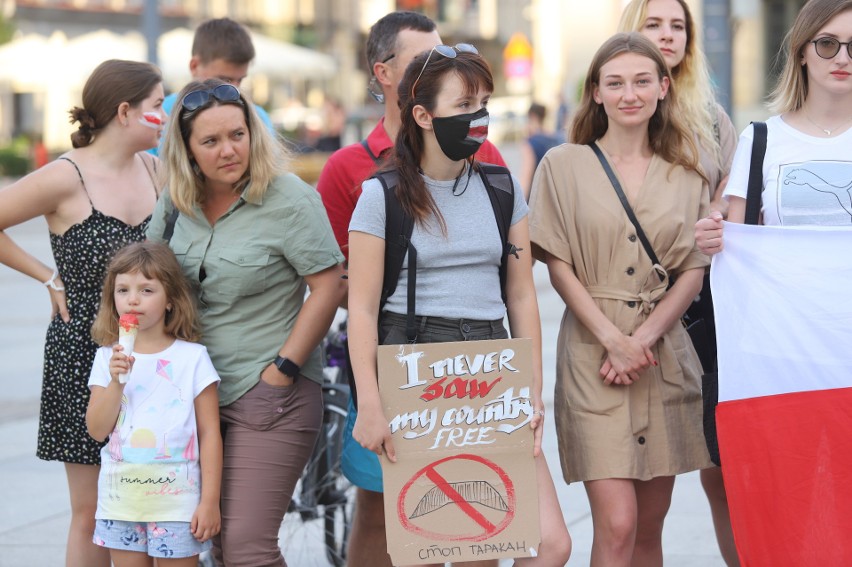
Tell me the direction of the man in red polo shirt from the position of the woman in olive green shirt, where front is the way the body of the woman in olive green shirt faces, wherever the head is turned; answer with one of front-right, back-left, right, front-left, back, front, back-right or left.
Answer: back

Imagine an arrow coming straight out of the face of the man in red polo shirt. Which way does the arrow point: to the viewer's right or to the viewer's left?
to the viewer's right

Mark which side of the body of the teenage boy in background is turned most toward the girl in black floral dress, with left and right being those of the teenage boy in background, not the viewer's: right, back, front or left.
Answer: right

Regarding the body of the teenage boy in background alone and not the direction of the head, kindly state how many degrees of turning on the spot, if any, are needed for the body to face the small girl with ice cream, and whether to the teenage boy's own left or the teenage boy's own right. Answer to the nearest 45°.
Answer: approximately 45° to the teenage boy's own right

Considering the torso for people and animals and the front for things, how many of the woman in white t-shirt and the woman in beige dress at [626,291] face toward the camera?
2

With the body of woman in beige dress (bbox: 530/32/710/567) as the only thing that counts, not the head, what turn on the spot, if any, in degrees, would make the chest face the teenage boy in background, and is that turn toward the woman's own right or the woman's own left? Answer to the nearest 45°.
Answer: approximately 135° to the woman's own right

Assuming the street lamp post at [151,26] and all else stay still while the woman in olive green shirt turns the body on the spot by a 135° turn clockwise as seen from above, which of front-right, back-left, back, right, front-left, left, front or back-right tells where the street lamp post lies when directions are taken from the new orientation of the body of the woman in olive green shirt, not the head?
front

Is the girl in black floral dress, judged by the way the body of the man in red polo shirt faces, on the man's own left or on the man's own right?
on the man's own right
